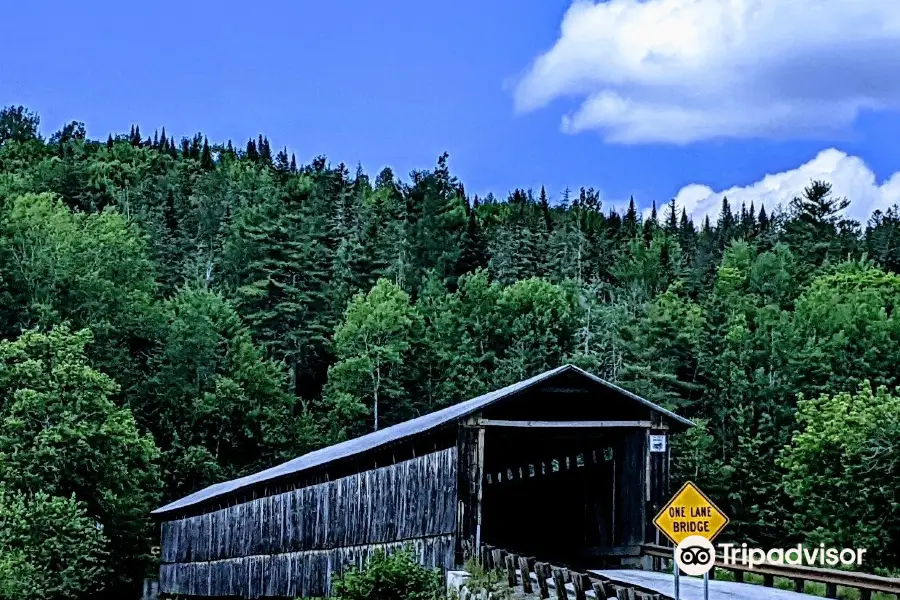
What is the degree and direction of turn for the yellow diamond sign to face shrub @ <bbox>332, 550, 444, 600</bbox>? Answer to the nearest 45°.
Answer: approximately 135° to its right

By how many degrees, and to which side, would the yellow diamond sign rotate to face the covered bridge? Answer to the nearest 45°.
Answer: approximately 180°

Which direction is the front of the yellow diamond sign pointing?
toward the camera

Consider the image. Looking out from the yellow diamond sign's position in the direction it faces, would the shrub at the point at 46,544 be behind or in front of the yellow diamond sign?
behind

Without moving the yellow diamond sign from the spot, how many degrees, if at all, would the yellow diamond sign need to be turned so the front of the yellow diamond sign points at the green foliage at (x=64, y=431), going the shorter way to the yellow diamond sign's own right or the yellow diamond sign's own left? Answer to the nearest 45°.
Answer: approximately 135° to the yellow diamond sign's own right

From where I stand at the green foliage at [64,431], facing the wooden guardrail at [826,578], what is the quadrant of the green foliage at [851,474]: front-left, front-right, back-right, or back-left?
front-left

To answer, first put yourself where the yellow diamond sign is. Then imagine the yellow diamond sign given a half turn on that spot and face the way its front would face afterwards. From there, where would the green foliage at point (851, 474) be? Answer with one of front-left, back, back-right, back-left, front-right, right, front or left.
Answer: front
